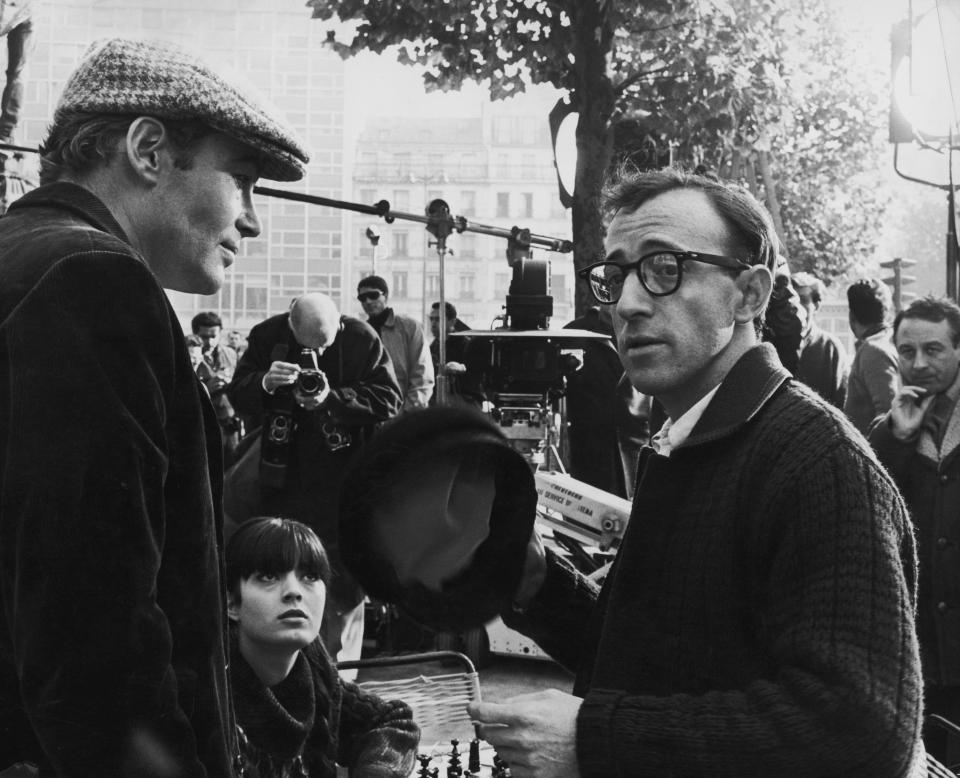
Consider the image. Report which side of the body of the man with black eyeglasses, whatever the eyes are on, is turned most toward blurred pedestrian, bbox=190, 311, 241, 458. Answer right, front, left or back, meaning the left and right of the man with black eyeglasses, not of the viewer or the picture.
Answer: right

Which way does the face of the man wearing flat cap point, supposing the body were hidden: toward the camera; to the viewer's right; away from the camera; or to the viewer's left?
to the viewer's right

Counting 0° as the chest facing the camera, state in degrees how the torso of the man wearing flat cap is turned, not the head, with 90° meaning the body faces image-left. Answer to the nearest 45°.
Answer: approximately 270°

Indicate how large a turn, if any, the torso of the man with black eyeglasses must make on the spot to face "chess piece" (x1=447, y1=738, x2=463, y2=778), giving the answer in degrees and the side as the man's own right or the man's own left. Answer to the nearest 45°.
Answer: approximately 90° to the man's own right

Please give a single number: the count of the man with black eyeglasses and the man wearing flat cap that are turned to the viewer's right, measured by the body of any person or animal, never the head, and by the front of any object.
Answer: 1

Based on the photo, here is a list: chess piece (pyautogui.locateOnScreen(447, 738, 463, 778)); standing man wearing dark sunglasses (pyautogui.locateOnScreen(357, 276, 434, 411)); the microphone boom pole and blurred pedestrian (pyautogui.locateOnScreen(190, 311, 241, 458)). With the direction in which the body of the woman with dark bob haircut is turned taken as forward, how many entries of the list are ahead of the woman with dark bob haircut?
1

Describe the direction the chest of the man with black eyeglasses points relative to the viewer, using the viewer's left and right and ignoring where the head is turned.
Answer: facing the viewer and to the left of the viewer

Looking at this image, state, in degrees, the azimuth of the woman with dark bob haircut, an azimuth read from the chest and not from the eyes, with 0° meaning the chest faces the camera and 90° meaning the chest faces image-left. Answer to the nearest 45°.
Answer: approximately 315°
